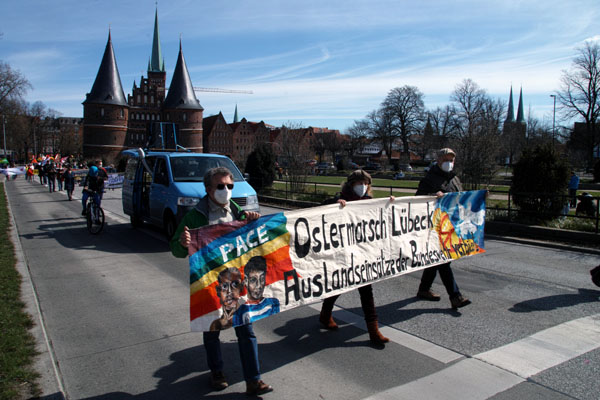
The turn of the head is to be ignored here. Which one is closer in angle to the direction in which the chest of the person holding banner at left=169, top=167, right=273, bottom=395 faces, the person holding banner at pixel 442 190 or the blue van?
the person holding banner

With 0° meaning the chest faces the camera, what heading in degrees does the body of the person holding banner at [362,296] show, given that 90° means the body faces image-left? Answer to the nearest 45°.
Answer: approximately 315°

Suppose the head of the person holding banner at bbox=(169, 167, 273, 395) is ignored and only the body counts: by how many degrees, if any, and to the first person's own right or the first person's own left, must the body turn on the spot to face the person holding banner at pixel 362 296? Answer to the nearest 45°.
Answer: approximately 90° to the first person's own left

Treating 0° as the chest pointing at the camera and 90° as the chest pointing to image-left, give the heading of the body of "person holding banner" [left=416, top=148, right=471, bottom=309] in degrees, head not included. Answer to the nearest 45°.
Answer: approximately 315°

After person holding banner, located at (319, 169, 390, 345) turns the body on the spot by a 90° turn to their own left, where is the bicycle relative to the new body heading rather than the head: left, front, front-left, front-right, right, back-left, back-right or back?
left

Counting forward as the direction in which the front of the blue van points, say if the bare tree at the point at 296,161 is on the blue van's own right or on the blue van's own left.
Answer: on the blue van's own left

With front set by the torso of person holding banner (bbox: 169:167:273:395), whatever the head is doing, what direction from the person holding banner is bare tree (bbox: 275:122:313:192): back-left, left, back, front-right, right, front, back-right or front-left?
back-left
